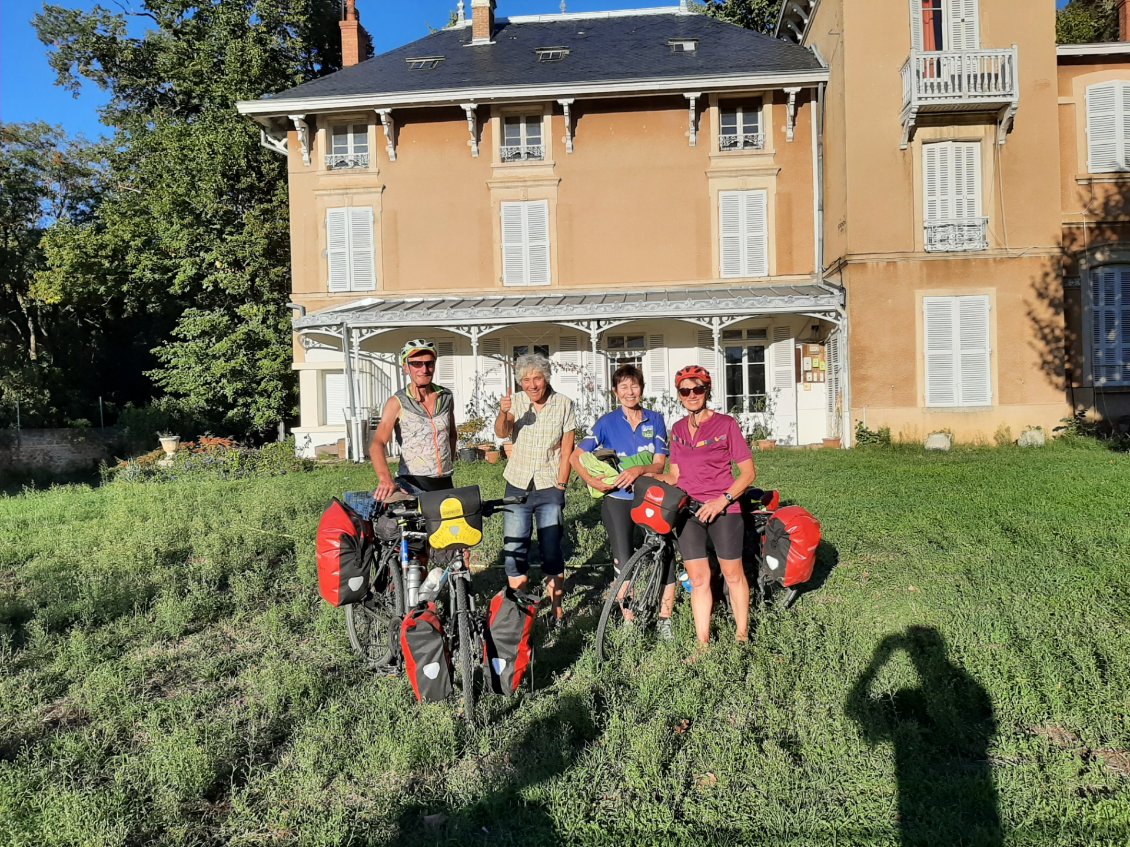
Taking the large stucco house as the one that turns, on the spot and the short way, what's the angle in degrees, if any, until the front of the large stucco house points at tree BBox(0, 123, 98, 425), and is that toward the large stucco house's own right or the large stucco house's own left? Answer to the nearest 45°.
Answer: approximately 90° to the large stucco house's own right

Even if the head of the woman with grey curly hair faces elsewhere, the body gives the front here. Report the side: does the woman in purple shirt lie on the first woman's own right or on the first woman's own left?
on the first woman's own left

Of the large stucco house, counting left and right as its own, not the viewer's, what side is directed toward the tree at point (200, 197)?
right

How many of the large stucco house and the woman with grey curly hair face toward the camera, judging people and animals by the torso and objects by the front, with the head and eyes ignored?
2

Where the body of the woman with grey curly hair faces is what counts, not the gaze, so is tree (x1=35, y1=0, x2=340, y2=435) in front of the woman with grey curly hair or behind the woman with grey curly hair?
behind

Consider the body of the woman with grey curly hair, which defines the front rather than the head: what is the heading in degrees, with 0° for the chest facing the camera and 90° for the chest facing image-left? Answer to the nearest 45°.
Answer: approximately 0°

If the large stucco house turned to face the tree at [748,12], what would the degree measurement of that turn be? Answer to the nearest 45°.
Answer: approximately 180°

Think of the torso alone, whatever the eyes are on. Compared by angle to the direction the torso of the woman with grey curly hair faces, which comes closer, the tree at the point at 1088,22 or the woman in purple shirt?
the woman in purple shirt

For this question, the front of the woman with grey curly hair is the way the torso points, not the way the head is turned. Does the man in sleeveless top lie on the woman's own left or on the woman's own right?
on the woman's own right

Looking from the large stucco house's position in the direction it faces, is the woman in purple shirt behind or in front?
in front
